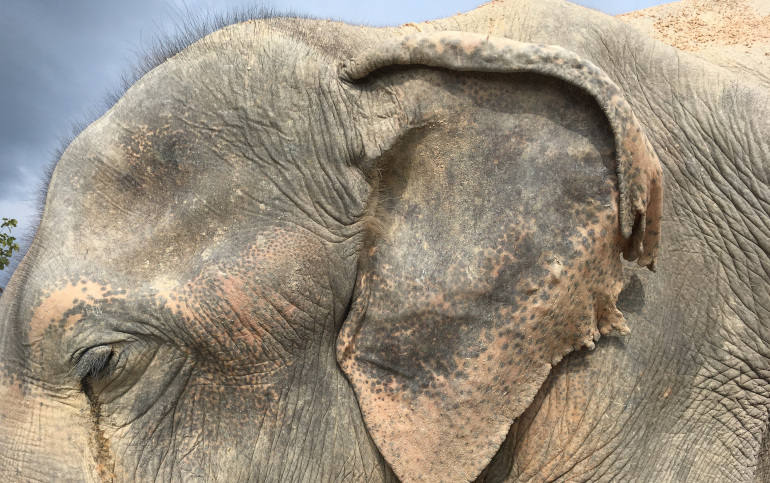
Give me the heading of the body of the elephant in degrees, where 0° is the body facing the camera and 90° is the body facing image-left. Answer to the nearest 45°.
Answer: approximately 90°
